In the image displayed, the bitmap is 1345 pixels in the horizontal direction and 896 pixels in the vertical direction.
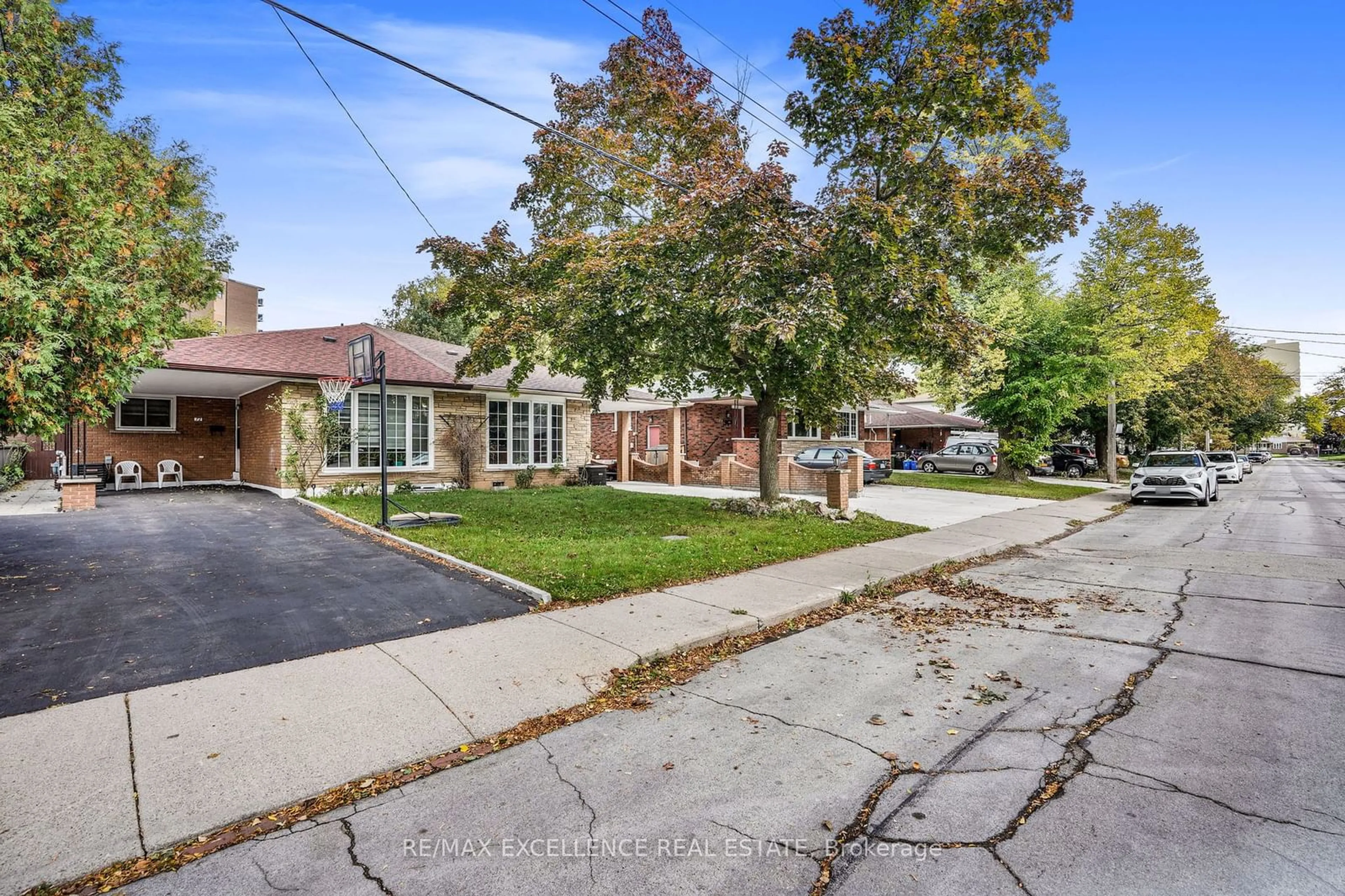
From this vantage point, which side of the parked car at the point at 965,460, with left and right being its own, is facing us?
left

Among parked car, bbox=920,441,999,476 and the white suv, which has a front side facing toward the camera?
the white suv

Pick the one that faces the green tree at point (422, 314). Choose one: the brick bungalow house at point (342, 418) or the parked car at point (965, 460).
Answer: the parked car

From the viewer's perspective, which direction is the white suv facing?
toward the camera

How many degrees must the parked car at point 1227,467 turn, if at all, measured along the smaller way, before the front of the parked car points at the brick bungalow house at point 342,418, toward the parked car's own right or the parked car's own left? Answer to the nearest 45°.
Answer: approximately 45° to the parked car's own right

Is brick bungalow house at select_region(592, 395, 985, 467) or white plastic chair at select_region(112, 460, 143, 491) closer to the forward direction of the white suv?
the white plastic chair

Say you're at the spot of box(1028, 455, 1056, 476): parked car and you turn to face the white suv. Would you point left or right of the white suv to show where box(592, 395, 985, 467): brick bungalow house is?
right

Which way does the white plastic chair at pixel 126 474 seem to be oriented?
toward the camera

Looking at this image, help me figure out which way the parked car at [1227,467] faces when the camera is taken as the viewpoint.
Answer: facing the viewer

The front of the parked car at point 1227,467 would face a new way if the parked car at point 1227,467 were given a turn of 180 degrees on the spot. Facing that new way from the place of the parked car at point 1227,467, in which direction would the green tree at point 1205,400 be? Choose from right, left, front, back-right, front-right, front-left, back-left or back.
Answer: front

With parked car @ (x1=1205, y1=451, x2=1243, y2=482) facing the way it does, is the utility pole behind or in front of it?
in front

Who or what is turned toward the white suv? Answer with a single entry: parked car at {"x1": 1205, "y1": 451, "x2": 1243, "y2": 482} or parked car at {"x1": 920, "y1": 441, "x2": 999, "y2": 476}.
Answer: parked car at {"x1": 1205, "y1": 451, "x2": 1243, "y2": 482}

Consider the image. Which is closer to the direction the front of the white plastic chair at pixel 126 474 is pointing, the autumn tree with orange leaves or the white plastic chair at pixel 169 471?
the autumn tree with orange leaves

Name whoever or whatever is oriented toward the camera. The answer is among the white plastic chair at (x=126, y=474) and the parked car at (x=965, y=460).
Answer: the white plastic chair
